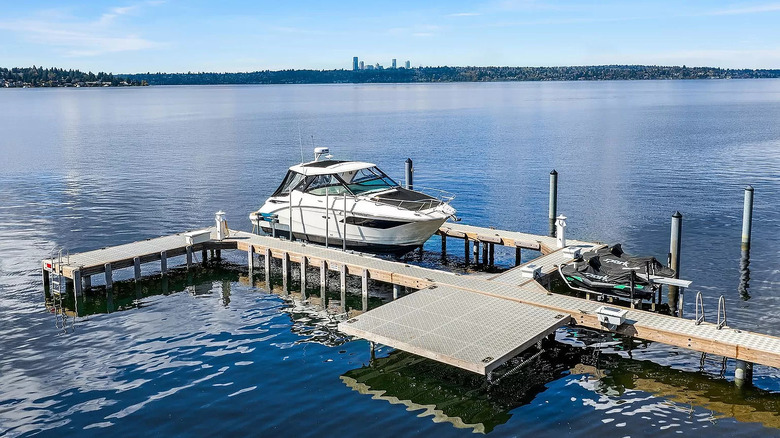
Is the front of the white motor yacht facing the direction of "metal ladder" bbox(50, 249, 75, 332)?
no

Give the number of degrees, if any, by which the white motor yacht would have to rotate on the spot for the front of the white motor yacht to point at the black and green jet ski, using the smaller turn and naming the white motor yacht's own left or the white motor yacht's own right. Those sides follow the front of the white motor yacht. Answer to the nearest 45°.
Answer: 0° — it already faces it

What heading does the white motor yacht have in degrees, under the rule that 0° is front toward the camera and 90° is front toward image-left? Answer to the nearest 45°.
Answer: approximately 315°

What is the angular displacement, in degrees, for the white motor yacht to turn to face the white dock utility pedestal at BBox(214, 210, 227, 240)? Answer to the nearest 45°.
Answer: approximately 135° to its right

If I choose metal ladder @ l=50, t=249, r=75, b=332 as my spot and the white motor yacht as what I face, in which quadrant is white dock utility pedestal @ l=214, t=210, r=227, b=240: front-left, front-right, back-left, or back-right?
front-left

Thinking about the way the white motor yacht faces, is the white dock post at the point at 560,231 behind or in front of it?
in front

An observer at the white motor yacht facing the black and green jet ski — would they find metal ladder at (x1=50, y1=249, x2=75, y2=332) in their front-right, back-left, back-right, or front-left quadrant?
back-right
